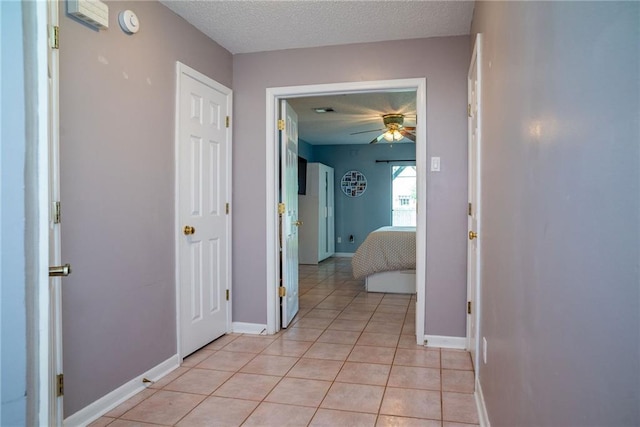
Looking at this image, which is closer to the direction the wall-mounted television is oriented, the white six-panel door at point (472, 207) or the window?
the window

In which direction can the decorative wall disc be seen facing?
toward the camera

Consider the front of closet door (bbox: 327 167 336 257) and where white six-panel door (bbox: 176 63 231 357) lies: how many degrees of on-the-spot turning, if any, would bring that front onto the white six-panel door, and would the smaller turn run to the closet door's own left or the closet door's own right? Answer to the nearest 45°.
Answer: approximately 90° to the closet door's own right

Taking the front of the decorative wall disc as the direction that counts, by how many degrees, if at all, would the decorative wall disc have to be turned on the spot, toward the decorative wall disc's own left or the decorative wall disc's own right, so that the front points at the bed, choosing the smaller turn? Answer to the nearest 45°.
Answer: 0° — it already faces it

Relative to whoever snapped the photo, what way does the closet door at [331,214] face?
facing to the right of the viewer

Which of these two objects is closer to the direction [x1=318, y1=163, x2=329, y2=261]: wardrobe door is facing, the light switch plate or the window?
the window

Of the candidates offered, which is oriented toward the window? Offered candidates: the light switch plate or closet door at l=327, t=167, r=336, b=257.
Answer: the closet door

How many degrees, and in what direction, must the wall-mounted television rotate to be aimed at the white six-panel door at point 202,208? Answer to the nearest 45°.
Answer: approximately 90° to its right

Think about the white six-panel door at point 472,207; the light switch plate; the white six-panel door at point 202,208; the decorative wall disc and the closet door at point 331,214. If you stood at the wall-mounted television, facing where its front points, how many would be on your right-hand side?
3

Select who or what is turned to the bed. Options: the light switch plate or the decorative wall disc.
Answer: the decorative wall disc

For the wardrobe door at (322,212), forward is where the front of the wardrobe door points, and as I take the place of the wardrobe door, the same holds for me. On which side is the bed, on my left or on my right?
on my right

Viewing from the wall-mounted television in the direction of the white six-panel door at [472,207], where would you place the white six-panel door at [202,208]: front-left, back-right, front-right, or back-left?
front-right

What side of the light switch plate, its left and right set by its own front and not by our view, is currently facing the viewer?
front

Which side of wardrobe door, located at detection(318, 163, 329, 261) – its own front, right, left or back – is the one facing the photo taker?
right

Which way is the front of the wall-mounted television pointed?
to the viewer's right

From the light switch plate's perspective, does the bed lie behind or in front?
behind

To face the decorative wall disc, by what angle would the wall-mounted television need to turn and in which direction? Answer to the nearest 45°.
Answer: approximately 45° to its left
